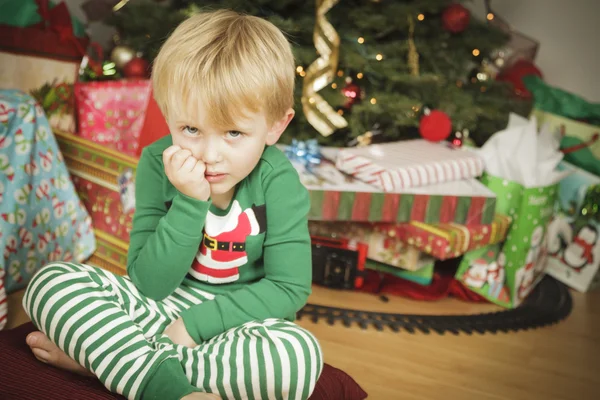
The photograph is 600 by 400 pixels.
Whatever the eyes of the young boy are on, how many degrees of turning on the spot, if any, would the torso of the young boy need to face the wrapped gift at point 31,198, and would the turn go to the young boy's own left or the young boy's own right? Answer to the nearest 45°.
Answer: approximately 135° to the young boy's own right

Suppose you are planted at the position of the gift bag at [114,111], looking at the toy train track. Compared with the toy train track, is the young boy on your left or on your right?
right

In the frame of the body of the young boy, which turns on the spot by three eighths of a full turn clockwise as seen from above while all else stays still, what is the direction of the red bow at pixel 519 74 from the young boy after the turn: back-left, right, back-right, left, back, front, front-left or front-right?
right

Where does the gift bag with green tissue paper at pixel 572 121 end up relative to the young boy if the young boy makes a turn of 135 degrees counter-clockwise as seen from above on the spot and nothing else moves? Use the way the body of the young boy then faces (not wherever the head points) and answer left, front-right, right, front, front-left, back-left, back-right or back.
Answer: front

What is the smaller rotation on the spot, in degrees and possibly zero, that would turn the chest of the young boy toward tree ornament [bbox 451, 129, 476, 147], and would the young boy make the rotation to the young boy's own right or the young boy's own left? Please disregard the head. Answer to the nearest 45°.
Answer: approximately 135° to the young boy's own left

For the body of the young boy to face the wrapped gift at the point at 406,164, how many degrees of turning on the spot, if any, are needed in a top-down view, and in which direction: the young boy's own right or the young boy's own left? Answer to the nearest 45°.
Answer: approximately 135° to the young boy's own left

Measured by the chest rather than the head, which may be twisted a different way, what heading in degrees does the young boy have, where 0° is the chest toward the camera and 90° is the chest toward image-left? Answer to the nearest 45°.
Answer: approximately 0°

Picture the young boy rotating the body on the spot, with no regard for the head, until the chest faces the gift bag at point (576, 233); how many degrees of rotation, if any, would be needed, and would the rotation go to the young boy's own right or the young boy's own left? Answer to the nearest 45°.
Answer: approximately 135° to the young boy's own left

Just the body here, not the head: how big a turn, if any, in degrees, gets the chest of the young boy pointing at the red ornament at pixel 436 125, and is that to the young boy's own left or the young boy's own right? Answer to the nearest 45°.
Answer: approximately 135° to the young boy's own left
